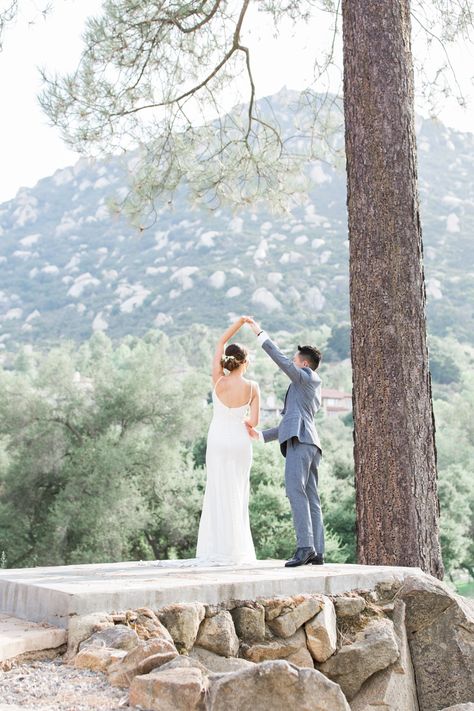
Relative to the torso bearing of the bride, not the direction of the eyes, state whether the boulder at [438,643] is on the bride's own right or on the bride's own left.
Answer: on the bride's own right

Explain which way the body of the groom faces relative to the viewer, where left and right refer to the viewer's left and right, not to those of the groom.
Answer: facing to the left of the viewer

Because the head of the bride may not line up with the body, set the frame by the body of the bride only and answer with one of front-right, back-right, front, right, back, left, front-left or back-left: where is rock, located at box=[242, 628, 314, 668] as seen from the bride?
back

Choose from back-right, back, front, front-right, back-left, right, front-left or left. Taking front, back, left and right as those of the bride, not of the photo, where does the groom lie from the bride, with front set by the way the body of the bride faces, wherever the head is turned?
back-right

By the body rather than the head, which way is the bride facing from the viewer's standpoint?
away from the camera

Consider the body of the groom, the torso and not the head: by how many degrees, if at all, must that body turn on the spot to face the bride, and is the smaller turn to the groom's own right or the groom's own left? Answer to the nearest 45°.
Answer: approximately 45° to the groom's own right

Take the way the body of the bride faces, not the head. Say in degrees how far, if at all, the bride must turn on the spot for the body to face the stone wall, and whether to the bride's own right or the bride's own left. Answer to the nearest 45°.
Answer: approximately 180°

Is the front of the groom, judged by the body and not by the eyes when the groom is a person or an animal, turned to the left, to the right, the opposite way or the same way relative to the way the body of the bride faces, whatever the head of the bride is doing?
to the left
